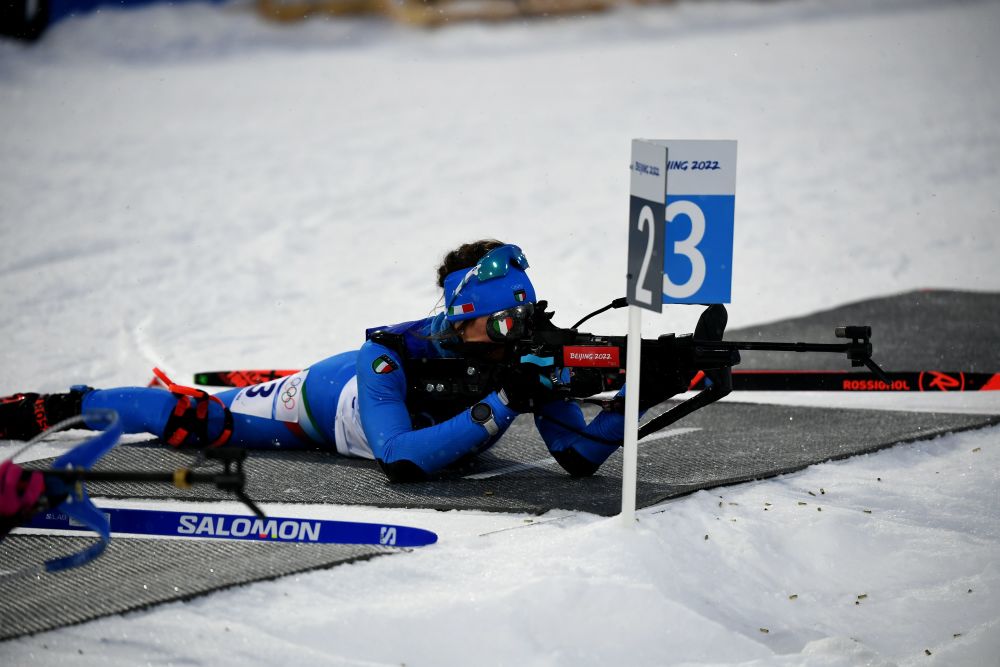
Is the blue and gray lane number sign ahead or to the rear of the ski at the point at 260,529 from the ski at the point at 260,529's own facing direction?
ahead

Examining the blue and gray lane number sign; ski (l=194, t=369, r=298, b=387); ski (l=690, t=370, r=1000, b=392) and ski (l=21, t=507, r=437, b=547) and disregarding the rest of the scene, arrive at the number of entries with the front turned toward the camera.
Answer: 1

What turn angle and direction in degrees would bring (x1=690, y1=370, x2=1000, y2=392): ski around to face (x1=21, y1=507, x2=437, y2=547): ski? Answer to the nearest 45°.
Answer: approximately 135° to its right

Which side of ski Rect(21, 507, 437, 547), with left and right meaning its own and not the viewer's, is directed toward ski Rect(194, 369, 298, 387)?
left

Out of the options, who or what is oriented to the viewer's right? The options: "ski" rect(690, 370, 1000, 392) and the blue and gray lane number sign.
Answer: the ski

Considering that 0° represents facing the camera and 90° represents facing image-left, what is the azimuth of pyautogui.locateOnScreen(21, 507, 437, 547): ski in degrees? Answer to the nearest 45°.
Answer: approximately 270°

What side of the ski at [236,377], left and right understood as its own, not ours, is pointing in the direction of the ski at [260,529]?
right

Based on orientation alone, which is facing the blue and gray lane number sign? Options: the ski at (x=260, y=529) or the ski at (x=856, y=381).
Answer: the ski at (x=260, y=529)

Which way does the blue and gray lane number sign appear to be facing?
toward the camera

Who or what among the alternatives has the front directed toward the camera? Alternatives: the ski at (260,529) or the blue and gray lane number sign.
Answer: the blue and gray lane number sign

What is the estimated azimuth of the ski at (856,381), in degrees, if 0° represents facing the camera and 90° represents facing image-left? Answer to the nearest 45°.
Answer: approximately 270°

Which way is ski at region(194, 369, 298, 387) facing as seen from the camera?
to the viewer's right

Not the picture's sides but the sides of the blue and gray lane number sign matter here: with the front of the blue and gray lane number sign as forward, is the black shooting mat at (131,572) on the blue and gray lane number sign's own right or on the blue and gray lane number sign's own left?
on the blue and gray lane number sign's own right

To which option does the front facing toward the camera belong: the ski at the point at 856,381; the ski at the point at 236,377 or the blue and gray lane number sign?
the blue and gray lane number sign
